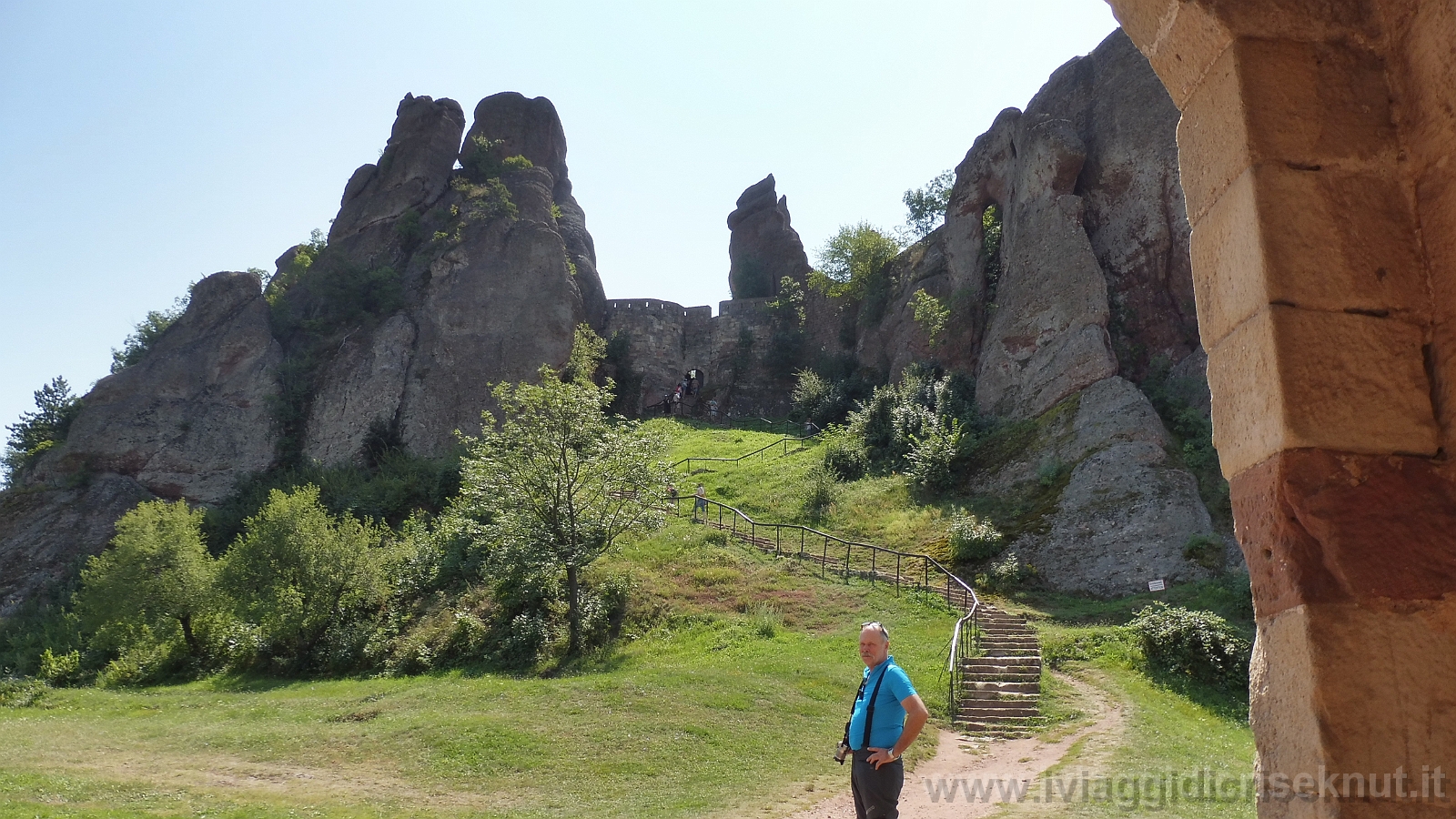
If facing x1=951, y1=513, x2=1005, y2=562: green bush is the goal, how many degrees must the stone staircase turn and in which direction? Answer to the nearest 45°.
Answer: approximately 180°

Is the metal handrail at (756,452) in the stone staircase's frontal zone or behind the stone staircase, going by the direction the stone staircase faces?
behind

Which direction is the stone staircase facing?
toward the camera

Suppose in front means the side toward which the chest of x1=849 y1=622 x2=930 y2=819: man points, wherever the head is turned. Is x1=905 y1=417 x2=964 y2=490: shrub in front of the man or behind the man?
behind

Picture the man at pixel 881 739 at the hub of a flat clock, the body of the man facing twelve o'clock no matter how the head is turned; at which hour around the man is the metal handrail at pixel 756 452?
The metal handrail is roughly at 4 o'clock from the man.

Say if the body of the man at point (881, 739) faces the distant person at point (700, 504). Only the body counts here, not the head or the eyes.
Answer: no

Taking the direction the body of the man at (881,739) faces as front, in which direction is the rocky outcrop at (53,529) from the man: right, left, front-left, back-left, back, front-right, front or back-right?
right

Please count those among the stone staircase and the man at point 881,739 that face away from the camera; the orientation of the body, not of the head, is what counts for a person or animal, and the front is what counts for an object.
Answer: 0

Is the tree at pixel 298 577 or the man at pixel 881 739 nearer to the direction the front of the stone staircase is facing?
the man

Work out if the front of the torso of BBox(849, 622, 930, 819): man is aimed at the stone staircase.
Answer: no

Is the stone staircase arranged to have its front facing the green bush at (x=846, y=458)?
no

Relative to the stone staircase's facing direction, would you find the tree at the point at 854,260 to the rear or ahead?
to the rear

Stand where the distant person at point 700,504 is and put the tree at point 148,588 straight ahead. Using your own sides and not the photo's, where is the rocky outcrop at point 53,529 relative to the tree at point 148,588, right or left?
right

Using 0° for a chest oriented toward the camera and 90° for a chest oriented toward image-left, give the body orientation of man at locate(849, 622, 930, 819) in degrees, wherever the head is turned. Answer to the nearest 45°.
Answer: approximately 45°
